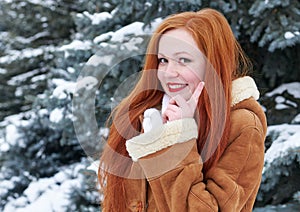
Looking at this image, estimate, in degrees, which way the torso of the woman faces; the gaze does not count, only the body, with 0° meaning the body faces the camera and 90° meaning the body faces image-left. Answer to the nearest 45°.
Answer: approximately 45°
